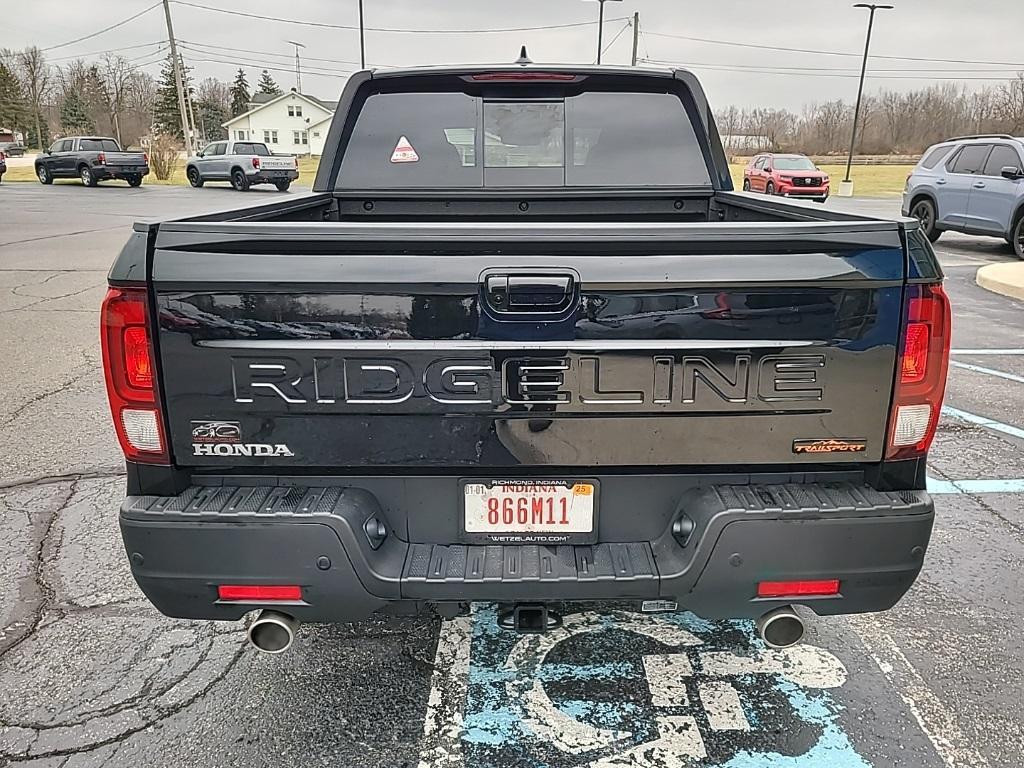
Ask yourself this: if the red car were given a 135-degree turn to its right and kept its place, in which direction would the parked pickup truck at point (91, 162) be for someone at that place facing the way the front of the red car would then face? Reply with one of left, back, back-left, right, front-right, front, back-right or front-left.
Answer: front

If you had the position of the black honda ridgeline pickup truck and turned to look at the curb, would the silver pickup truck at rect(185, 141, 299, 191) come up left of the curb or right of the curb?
left

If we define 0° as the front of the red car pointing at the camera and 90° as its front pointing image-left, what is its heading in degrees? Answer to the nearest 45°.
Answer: approximately 315°

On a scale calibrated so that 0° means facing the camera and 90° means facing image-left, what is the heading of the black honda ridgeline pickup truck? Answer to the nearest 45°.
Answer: approximately 180°

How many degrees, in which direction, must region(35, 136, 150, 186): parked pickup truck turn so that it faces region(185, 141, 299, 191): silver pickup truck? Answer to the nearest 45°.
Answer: approximately 180°

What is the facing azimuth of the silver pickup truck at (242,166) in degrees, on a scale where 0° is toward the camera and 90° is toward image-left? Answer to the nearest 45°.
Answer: approximately 135°

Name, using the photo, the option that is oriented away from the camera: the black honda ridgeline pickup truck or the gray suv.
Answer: the black honda ridgeline pickup truck

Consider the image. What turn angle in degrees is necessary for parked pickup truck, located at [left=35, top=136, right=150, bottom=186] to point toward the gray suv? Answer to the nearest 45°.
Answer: approximately 180°

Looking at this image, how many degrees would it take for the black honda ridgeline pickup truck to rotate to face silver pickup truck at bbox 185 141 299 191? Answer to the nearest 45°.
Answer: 0° — it already faces it

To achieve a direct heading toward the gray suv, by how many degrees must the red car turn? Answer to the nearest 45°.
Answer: approximately 45° to its right

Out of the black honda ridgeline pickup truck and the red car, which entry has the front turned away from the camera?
the black honda ridgeline pickup truck

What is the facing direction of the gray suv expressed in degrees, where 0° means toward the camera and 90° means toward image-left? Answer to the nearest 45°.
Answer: approximately 315°

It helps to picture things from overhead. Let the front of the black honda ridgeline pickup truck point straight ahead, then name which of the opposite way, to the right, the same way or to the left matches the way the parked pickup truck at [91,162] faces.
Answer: to the left

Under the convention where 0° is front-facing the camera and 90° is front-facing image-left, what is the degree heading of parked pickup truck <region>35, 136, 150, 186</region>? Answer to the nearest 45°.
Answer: approximately 135°
